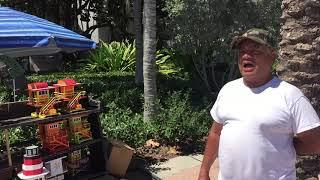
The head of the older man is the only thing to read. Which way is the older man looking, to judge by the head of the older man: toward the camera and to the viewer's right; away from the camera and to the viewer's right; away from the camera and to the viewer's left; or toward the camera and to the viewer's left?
toward the camera and to the viewer's left

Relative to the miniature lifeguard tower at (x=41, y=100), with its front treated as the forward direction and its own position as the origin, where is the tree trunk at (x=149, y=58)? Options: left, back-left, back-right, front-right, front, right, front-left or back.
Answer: left

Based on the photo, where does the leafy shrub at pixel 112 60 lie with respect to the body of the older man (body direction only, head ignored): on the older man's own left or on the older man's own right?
on the older man's own right

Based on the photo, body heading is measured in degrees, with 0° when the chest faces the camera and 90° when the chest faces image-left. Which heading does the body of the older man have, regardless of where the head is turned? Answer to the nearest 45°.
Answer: approximately 45°

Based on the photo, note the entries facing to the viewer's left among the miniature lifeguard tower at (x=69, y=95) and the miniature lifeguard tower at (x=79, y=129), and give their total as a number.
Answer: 0

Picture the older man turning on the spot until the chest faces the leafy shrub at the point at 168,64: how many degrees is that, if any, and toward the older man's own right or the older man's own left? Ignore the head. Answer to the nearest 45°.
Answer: approximately 135° to the older man's own right

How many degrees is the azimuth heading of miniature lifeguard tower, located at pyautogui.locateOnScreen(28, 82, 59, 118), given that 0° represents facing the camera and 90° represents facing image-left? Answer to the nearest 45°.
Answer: approximately 315°

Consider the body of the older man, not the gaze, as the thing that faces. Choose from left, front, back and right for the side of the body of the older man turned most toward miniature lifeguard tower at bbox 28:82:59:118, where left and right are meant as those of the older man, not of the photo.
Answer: right
